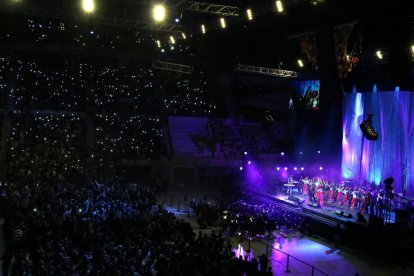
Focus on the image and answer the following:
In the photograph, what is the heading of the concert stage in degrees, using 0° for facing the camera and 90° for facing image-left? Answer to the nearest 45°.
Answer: approximately 45°
